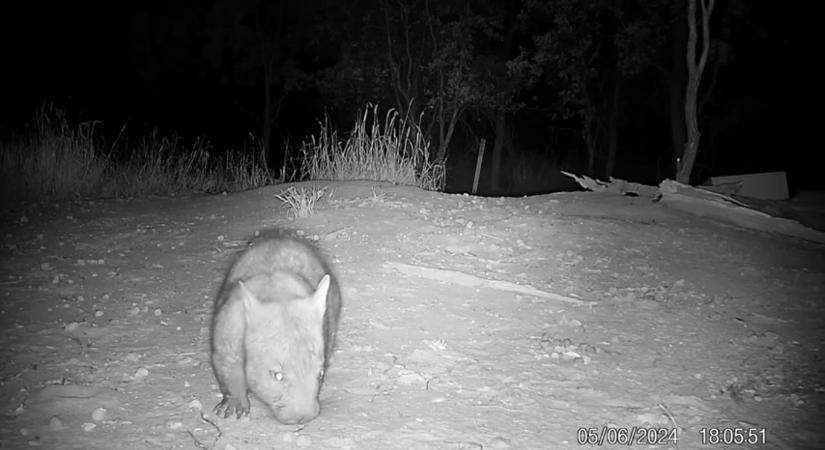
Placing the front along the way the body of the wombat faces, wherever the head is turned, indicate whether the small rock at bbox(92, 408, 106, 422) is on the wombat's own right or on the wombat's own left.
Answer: on the wombat's own right

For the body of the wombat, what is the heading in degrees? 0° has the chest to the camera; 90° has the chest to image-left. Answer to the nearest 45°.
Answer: approximately 0°

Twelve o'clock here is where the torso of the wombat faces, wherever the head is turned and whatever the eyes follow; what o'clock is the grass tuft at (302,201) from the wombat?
The grass tuft is roughly at 6 o'clock from the wombat.

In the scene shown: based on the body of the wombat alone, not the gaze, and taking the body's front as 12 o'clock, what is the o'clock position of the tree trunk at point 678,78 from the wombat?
The tree trunk is roughly at 7 o'clock from the wombat.

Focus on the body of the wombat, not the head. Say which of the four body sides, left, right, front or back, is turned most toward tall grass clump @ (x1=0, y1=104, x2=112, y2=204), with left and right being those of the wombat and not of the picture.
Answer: back

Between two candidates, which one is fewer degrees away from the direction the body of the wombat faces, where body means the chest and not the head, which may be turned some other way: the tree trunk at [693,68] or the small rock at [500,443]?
the small rock

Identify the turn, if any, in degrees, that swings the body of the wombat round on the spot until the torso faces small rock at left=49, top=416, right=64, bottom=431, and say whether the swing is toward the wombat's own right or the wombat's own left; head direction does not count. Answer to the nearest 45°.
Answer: approximately 90° to the wombat's own right

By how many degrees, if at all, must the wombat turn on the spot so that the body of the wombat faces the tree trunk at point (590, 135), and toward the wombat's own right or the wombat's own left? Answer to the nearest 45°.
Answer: approximately 135° to the wombat's own left

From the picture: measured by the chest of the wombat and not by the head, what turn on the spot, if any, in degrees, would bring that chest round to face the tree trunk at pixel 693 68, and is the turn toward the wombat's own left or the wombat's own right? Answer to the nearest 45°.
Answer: approximately 135° to the wombat's own left

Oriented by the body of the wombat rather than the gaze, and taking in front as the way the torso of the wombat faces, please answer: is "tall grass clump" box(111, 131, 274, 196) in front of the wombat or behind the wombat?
behind
